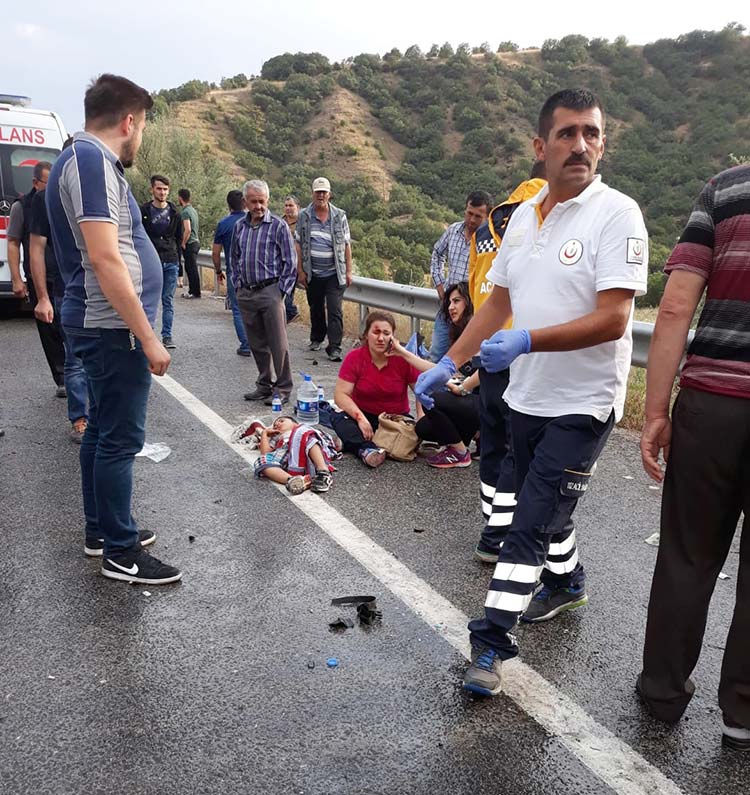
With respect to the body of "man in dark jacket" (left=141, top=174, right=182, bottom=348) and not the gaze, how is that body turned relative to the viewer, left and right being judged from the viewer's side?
facing the viewer

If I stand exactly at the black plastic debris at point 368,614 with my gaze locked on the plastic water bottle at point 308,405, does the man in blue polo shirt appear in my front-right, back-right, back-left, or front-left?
front-left

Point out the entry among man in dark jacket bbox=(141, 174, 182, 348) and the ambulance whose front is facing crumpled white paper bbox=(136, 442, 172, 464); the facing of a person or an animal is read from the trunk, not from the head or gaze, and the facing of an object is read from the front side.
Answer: the man in dark jacket

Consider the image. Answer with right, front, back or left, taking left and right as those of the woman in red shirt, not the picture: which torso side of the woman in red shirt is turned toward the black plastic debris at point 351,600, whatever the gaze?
front

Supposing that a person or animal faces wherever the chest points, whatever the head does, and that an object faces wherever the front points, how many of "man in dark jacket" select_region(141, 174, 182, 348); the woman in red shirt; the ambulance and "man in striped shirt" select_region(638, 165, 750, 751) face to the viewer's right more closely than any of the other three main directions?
0

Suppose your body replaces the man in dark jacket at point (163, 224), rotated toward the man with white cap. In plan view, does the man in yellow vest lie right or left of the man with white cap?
right

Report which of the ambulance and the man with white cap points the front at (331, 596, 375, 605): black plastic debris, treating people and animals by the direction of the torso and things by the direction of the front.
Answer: the man with white cap

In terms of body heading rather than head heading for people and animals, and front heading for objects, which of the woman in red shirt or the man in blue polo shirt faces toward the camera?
the woman in red shirt

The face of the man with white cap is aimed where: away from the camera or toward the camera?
toward the camera

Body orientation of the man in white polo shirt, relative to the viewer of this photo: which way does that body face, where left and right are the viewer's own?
facing the viewer and to the left of the viewer

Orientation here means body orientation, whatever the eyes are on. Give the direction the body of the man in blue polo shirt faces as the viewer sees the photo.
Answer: to the viewer's right

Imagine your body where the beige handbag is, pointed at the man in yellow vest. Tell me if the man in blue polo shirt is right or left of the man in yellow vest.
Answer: right

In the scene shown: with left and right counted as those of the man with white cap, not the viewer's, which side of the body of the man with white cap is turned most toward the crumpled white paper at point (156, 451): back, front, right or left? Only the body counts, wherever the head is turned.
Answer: front

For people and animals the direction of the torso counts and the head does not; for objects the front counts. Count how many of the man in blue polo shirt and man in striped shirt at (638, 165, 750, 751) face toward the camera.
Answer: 0

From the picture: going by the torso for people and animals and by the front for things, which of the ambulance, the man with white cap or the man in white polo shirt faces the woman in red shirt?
the man with white cap

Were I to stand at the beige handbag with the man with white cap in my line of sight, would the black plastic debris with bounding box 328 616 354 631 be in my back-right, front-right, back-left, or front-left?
back-left
